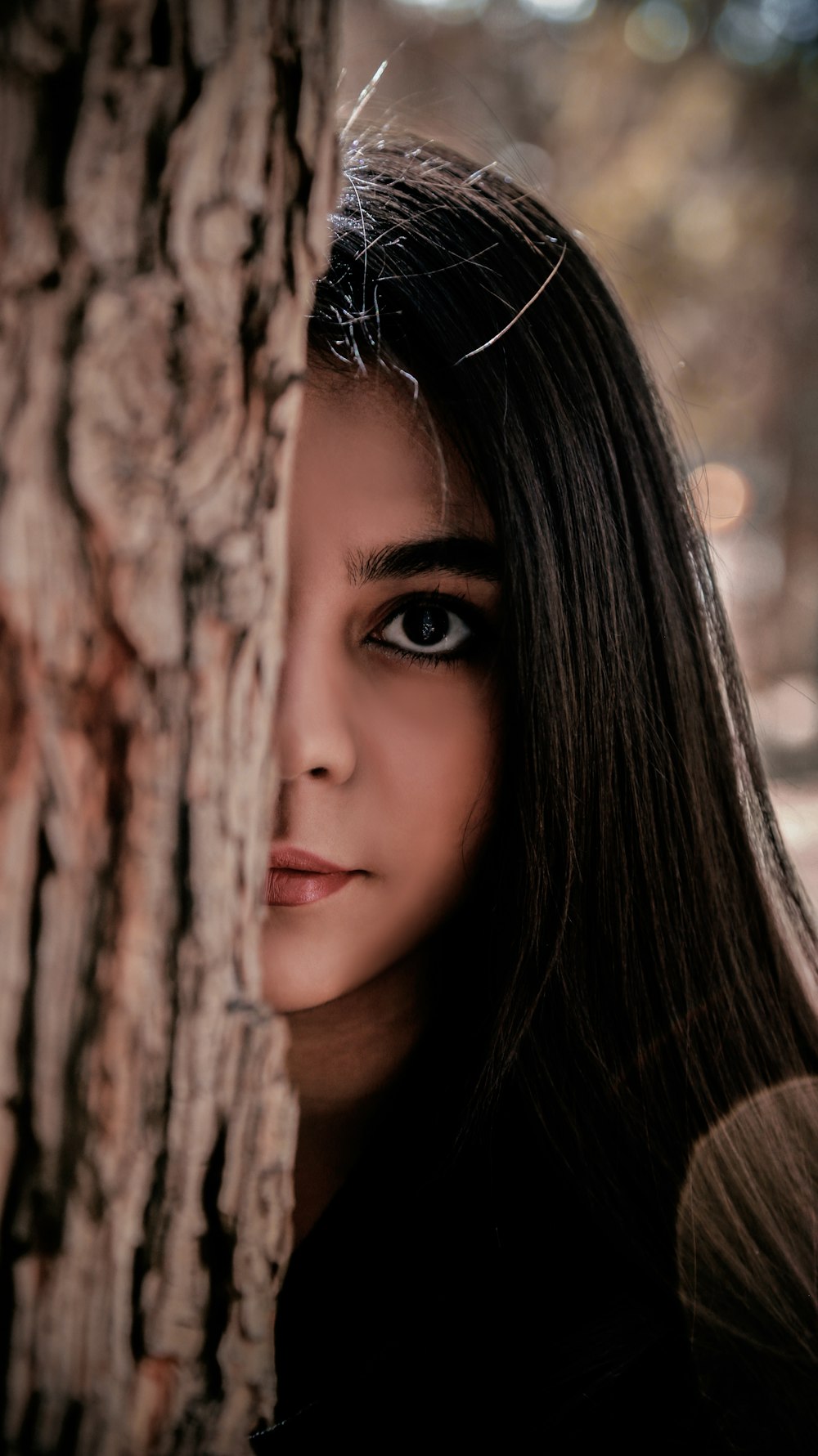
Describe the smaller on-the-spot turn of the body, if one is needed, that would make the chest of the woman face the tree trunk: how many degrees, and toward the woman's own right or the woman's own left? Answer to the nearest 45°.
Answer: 0° — they already face it

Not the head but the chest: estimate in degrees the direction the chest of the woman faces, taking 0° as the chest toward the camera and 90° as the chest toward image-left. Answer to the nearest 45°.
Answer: approximately 0°
